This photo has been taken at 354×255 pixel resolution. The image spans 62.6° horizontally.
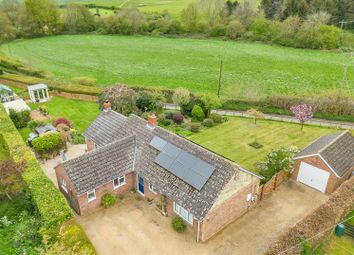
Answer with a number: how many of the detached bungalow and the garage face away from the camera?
0

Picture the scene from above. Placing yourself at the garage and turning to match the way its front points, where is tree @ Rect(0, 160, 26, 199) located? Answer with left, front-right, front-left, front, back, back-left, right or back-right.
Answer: front

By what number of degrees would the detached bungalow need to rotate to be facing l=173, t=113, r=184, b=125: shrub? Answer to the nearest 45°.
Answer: approximately 135° to its right

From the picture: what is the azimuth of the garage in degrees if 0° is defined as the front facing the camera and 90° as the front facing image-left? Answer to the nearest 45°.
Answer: approximately 45°

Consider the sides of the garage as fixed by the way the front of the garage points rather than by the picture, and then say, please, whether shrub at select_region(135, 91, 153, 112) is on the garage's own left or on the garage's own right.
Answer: on the garage's own right

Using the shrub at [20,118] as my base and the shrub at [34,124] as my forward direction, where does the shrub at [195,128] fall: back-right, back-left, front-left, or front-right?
front-left

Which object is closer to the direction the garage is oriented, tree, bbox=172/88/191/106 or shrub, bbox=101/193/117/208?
the shrub

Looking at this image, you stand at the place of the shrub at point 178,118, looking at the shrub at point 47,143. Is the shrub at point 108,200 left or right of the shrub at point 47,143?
left

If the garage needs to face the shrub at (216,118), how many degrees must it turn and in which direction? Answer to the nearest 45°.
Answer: approximately 90° to its right

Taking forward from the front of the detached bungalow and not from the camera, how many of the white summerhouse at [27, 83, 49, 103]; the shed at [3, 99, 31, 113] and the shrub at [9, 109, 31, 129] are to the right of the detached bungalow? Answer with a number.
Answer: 3

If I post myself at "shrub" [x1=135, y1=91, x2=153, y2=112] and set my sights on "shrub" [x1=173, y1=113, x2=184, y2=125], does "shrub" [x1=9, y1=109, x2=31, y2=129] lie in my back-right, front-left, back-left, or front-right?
back-right

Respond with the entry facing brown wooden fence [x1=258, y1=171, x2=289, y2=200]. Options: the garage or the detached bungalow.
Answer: the garage

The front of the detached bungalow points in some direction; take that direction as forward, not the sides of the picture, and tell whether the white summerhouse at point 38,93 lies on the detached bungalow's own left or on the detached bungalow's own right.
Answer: on the detached bungalow's own right

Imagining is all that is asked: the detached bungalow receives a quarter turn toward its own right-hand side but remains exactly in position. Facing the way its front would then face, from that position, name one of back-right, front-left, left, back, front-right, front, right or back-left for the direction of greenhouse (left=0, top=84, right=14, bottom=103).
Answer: front

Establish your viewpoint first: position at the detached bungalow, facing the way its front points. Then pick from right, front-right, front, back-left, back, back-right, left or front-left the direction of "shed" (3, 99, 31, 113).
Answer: right
